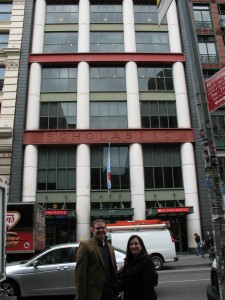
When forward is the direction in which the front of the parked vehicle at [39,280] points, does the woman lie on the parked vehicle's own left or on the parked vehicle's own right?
on the parked vehicle's own left

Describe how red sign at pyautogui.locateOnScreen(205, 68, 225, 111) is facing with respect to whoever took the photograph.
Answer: facing the viewer and to the left of the viewer

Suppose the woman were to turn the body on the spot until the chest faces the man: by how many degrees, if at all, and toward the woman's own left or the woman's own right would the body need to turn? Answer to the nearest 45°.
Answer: approximately 45° to the woman's own right

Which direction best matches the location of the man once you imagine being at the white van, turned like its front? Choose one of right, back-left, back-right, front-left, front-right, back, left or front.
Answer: left

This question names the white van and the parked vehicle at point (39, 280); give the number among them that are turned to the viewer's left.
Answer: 2

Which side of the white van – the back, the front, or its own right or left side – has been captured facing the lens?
left

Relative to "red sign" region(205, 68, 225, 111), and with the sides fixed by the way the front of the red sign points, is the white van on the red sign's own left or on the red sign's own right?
on the red sign's own right

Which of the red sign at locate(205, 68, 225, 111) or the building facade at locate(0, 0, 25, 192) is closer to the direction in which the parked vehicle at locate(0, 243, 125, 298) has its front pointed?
the building facade
